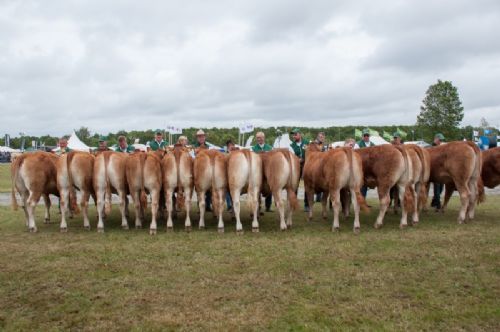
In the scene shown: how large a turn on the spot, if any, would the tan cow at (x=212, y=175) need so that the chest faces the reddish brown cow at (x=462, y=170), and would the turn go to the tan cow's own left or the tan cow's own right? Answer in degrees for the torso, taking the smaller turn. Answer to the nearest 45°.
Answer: approximately 90° to the tan cow's own right

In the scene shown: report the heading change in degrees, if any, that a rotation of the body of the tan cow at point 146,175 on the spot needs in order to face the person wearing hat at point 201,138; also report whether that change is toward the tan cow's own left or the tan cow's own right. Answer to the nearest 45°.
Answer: approximately 45° to the tan cow's own right

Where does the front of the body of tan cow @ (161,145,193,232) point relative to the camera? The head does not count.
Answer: away from the camera

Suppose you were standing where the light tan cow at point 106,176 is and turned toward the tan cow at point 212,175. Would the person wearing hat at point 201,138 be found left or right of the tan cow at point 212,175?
left

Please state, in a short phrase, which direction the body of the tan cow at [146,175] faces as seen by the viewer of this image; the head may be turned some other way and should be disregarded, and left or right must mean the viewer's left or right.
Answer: facing away from the viewer

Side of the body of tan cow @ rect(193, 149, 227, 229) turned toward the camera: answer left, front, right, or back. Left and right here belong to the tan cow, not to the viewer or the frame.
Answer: back

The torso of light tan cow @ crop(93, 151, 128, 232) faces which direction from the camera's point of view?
away from the camera

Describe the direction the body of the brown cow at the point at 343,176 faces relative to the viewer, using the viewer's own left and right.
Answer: facing away from the viewer and to the left of the viewer

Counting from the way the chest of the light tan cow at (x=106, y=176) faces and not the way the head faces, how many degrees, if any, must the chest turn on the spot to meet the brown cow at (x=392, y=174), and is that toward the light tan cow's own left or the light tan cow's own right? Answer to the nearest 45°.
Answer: approximately 90° to the light tan cow's own right

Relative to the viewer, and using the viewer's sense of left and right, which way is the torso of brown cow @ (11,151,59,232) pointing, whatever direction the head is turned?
facing away from the viewer and to the right of the viewer

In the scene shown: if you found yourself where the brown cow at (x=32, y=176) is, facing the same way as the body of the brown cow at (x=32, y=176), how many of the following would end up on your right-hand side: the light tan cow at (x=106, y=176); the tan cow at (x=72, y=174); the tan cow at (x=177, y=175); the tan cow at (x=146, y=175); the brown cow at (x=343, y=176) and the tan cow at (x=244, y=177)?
6

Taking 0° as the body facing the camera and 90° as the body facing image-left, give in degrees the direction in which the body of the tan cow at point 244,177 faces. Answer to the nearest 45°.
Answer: approximately 180°
